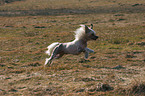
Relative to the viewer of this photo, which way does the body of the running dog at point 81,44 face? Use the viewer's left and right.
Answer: facing to the right of the viewer
